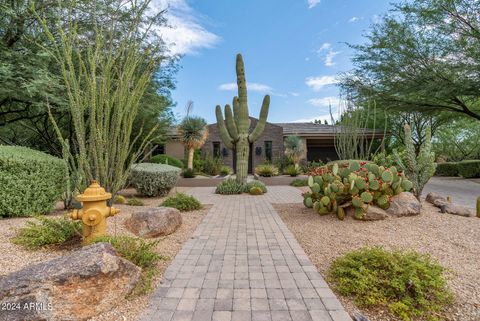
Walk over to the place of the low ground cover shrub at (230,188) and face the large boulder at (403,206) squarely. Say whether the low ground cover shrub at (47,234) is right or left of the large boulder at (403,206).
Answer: right

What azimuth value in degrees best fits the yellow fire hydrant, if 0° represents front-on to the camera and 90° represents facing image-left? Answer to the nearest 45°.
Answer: approximately 0°

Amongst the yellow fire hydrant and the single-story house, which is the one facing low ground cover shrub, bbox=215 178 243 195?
the single-story house

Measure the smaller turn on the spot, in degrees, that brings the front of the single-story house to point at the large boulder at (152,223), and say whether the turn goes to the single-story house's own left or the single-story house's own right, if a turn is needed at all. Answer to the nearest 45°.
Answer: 0° — it already faces it

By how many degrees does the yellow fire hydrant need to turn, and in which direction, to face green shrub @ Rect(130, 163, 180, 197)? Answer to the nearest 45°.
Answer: approximately 180°

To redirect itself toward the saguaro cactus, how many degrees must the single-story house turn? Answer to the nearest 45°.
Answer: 0° — it already faces it

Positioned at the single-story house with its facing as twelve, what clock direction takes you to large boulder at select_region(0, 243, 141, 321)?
The large boulder is roughly at 12 o'clock from the single-story house.

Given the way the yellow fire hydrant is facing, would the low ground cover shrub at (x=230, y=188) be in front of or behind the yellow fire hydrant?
behind

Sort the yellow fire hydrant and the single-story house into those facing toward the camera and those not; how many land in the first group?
2
